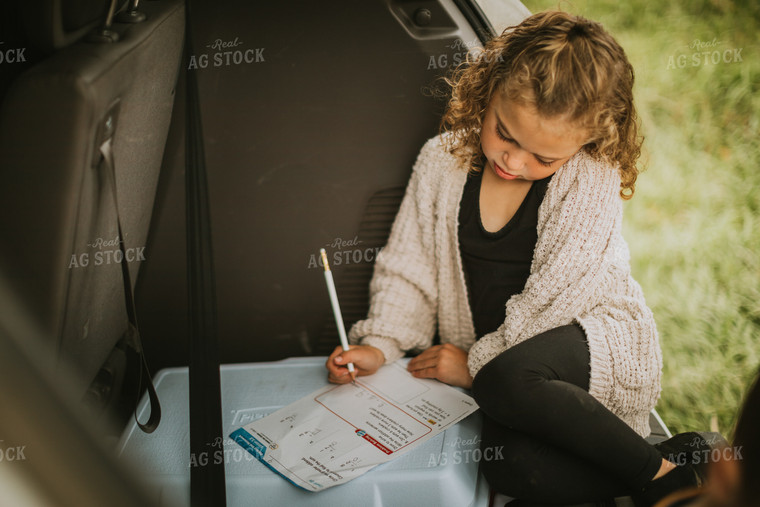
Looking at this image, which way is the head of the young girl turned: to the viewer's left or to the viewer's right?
to the viewer's left

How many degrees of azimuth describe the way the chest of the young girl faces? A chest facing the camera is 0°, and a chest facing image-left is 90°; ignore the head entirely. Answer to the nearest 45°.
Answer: approximately 45°
